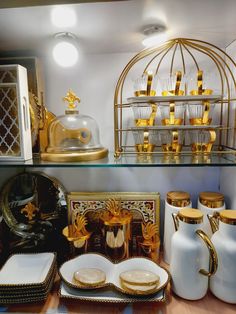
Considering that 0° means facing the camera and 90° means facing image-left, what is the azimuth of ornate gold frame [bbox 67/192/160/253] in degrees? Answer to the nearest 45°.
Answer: approximately 0°
